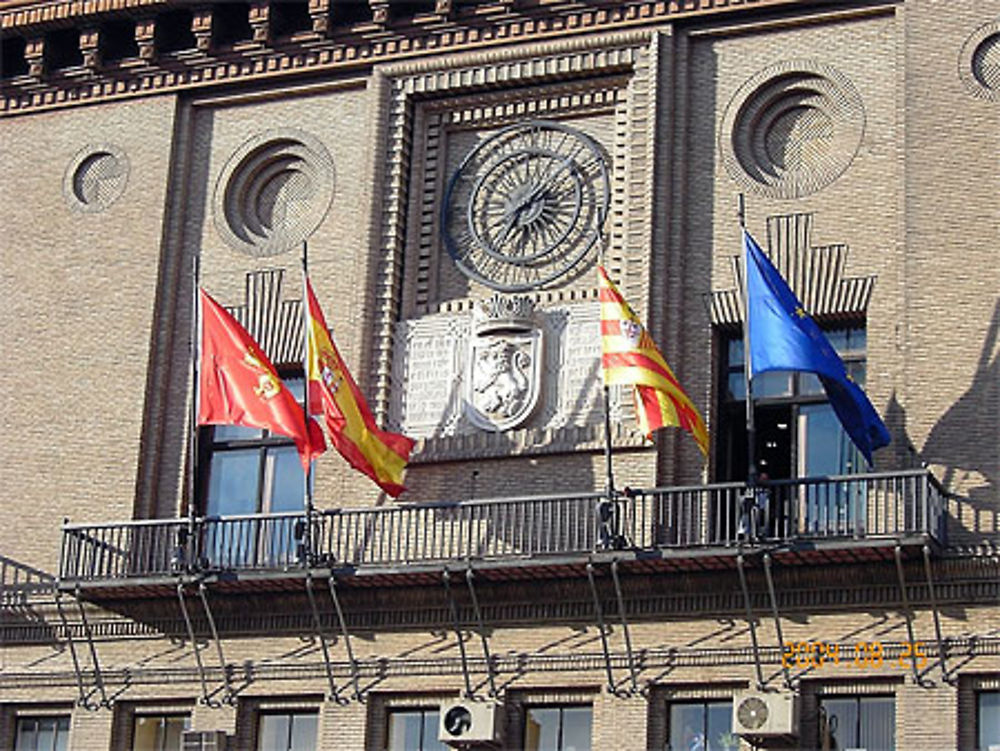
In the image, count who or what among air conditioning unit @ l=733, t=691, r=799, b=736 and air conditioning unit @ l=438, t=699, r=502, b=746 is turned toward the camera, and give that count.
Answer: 2

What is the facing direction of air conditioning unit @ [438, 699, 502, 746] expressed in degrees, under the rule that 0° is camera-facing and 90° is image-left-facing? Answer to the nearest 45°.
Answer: approximately 0°

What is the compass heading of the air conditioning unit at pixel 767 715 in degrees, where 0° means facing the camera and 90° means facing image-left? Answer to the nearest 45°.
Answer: approximately 0°

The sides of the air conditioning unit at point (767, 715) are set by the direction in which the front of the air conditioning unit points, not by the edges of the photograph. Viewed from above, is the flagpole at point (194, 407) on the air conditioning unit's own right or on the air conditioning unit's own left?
on the air conditioning unit's own right

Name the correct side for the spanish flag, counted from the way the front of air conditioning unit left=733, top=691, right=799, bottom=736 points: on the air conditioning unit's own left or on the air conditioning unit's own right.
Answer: on the air conditioning unit's own right

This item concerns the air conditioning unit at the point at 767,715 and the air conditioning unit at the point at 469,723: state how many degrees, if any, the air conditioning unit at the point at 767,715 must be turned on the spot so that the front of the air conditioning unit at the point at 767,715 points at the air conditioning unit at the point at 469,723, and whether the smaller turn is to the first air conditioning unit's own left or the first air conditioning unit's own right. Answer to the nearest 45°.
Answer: approximately 90° to the first air conditioning unit's own right
